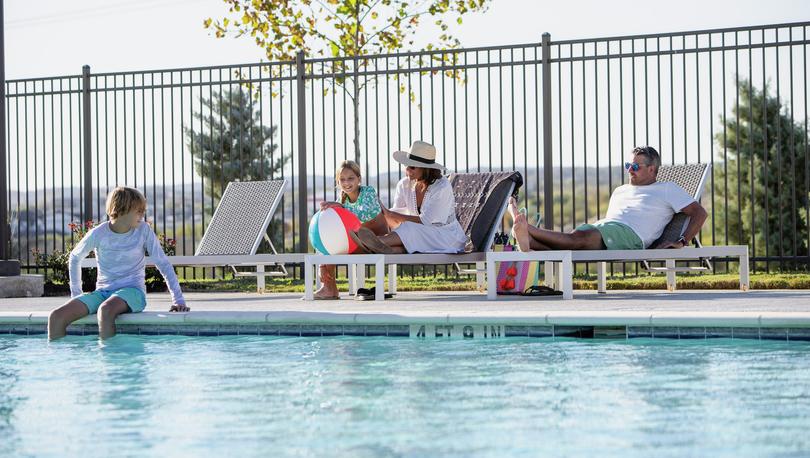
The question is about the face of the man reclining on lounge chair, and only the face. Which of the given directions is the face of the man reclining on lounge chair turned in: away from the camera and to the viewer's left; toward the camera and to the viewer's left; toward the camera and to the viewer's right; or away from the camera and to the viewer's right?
toward the camera and to the viewer's left

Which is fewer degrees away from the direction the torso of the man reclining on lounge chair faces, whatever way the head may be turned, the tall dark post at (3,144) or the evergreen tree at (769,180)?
the tall dark post

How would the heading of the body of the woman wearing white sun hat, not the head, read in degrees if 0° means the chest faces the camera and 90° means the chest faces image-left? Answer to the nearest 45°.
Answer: approximately 45°

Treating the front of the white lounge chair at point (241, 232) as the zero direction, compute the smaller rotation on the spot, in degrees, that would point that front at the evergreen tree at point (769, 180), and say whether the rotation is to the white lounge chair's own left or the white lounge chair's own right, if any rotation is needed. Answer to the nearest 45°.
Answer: approximately 180°

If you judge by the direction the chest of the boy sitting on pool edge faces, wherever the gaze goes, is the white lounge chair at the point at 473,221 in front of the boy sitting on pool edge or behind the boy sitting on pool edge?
behind

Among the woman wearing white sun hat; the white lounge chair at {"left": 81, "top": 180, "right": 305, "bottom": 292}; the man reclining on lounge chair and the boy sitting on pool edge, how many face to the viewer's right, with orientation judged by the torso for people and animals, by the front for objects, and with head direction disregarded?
0

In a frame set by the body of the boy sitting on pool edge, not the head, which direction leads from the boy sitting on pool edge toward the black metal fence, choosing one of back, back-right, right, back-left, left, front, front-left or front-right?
back

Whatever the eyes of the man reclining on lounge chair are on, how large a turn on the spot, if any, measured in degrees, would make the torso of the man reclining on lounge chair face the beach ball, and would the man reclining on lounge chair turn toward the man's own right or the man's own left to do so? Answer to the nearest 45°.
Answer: approximately 45° to the man's own right

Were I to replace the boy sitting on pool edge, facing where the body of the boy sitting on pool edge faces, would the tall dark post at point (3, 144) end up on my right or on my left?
on my right

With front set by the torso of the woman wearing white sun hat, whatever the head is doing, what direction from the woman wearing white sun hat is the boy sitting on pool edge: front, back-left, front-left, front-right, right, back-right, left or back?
front

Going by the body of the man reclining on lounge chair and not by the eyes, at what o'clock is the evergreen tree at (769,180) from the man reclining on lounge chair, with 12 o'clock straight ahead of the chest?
The evergreen tree is roughly at 5 o'clock from the man reclining on lounge chair.

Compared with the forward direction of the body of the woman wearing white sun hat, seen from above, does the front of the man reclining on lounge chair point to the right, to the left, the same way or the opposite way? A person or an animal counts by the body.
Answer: the same way

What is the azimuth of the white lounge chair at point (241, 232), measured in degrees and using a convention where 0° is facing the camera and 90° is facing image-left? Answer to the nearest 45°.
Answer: approximately 45°

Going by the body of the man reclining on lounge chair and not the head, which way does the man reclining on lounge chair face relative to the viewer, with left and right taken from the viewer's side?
facing the viewer and to the left of the viewer
